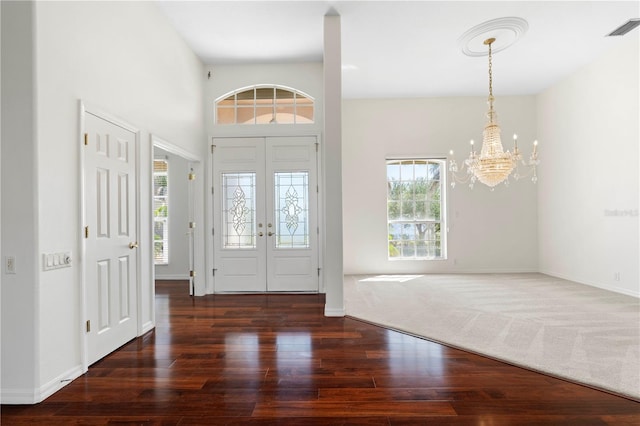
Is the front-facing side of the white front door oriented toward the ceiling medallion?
no

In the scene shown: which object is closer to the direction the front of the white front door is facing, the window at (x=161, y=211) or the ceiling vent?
the ceiling vent

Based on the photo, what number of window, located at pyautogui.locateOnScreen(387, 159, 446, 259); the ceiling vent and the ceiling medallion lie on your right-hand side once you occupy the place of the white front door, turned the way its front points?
0

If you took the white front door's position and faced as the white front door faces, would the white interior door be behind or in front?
in front

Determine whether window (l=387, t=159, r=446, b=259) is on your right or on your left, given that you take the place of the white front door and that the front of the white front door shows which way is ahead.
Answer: on your left

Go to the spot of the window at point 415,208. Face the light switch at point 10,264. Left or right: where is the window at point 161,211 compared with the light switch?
right

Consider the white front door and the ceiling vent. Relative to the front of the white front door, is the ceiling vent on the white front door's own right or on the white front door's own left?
on the white front door's own left

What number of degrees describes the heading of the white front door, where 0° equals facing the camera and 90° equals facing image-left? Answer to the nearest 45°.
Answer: approximately 0°

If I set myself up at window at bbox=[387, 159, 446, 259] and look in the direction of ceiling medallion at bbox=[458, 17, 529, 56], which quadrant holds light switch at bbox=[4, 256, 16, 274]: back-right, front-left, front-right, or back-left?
front-right

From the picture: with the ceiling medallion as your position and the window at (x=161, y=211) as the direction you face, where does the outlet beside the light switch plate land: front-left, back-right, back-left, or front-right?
front-left

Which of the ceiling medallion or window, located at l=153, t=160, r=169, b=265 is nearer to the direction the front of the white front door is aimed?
the ceiling medallion

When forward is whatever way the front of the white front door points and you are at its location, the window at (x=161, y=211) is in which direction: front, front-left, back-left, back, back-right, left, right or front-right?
back-right
